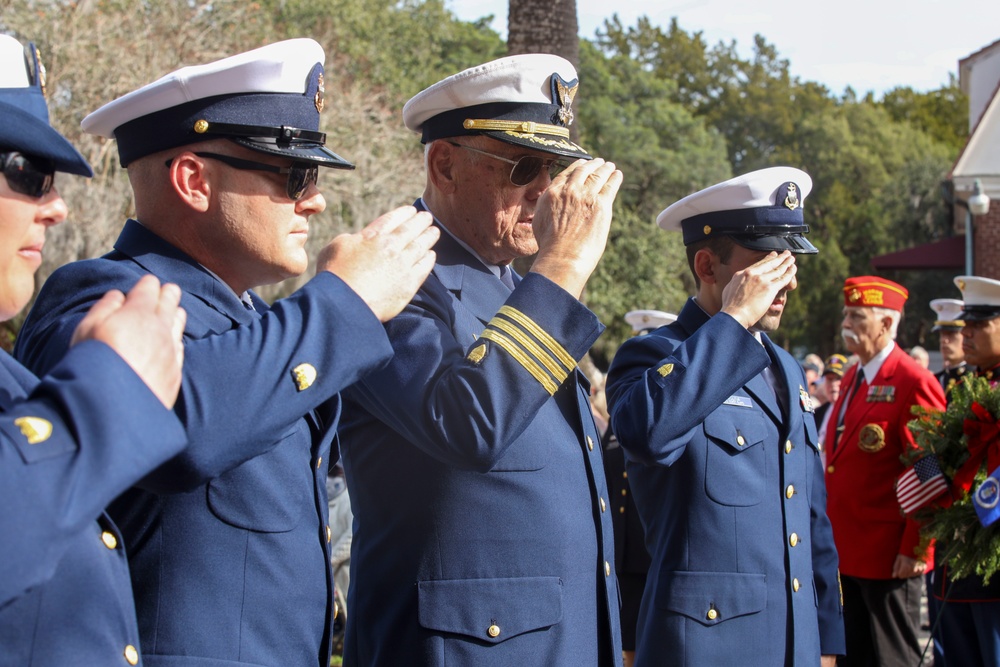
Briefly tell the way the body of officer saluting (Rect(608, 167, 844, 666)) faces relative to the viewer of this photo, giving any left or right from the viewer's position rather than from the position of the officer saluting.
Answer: facing the viewer and to the right of the viewer

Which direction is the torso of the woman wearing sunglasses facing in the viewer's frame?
to the viewer's right

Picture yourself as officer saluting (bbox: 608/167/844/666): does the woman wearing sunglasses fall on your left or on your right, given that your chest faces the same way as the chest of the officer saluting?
on your right

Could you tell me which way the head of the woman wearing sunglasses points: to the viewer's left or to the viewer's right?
to the viewer's right

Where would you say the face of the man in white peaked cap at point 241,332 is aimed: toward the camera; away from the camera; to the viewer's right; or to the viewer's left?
to the viewer's right

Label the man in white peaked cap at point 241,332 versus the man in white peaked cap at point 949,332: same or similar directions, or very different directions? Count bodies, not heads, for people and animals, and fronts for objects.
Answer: very different directions

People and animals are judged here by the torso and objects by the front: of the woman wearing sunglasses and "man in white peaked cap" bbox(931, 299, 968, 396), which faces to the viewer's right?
the woman wearing sunglasses

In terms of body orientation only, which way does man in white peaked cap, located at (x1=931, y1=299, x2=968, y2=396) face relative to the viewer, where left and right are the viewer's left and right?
facing the viewer and to the left of the viewer

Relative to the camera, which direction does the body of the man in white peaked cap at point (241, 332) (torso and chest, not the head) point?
to the viewer's right

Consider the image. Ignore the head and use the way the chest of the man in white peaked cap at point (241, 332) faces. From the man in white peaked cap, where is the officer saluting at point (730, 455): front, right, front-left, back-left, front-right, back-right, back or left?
front-left

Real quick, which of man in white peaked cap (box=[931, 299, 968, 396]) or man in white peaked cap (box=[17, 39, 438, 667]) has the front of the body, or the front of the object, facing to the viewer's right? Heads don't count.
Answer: man in white peaked cap (box=[17, 39, 438, 667])

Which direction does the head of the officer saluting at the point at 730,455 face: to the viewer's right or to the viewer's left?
to the viewer's right
